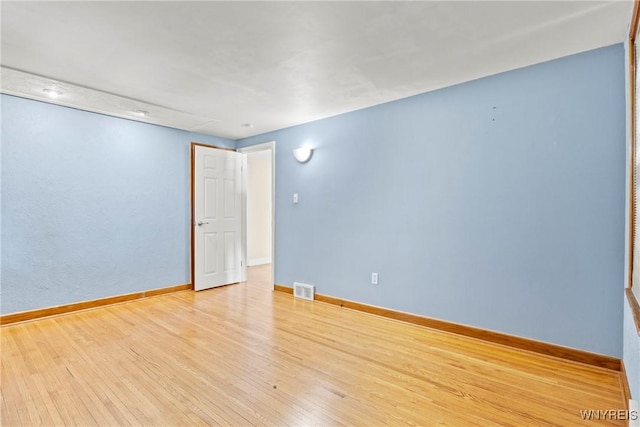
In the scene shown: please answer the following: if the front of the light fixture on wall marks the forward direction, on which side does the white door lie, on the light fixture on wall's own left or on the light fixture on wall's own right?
on the light fixture on wall's own right

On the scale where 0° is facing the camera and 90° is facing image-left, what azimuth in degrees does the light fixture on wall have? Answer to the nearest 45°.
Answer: approximately 45°
